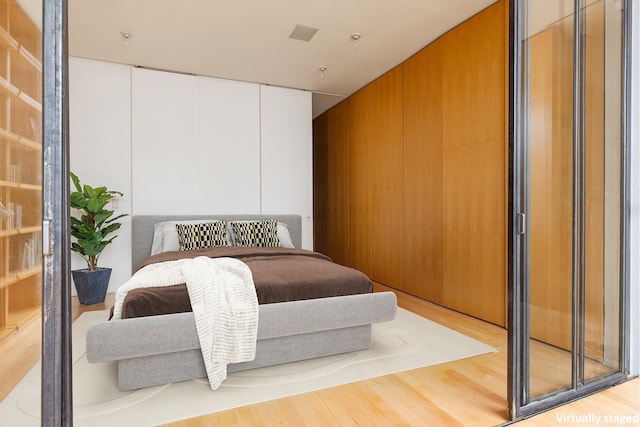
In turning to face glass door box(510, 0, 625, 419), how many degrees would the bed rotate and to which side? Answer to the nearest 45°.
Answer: approximately 90° to its left

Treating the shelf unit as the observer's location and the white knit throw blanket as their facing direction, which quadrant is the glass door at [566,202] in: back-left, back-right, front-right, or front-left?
front-right

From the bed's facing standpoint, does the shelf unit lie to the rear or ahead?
ahead

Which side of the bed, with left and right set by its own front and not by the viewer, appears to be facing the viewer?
front

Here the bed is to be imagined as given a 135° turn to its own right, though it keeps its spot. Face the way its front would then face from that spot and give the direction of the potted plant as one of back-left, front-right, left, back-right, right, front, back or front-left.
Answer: front

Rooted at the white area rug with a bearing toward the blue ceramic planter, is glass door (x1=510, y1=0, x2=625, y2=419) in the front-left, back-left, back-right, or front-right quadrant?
back-right

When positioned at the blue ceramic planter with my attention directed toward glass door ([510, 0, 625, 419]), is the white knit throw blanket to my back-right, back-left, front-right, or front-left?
front-right
